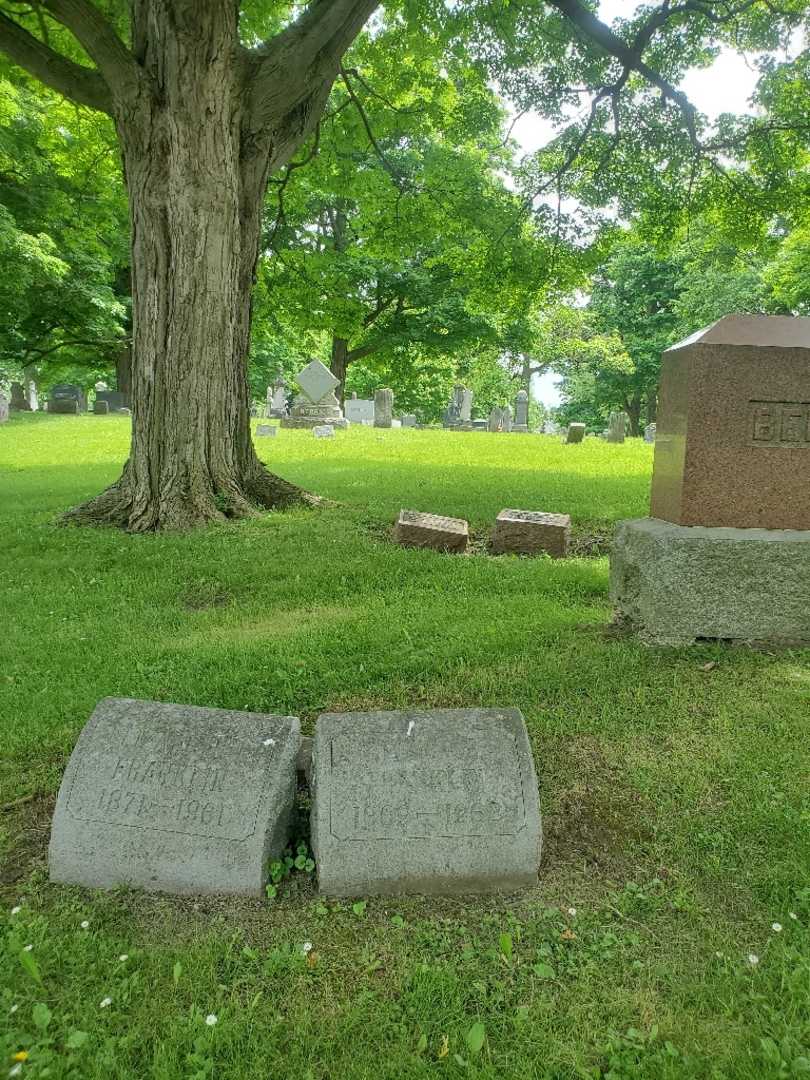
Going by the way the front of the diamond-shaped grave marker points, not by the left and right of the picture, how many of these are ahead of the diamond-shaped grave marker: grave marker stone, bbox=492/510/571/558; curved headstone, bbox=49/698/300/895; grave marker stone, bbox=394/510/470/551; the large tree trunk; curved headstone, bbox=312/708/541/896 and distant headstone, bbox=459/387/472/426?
5

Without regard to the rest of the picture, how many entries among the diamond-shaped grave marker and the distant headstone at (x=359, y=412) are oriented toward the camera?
2

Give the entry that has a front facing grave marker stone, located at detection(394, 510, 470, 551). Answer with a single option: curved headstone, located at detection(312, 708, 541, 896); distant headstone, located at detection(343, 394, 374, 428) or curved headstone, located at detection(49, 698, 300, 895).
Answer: the distant headstone

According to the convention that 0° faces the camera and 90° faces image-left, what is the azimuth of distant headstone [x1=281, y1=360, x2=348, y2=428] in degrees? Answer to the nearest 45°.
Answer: approximately 0°

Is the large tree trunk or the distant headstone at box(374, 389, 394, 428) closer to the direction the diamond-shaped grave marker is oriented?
the large tree trunk

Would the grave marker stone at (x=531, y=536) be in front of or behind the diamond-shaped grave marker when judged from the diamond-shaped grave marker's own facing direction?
in front

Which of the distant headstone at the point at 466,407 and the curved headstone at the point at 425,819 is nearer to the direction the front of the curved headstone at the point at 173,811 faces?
the curved headstone at the point at 425,819

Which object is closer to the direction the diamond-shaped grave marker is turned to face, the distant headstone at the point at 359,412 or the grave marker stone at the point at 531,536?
the grave marker stone

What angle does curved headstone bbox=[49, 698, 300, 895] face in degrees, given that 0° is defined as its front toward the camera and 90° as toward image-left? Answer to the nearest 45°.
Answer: approximately 0°
